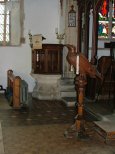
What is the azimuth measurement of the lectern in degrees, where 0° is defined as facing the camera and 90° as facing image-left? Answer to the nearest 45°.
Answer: approximately 90°
